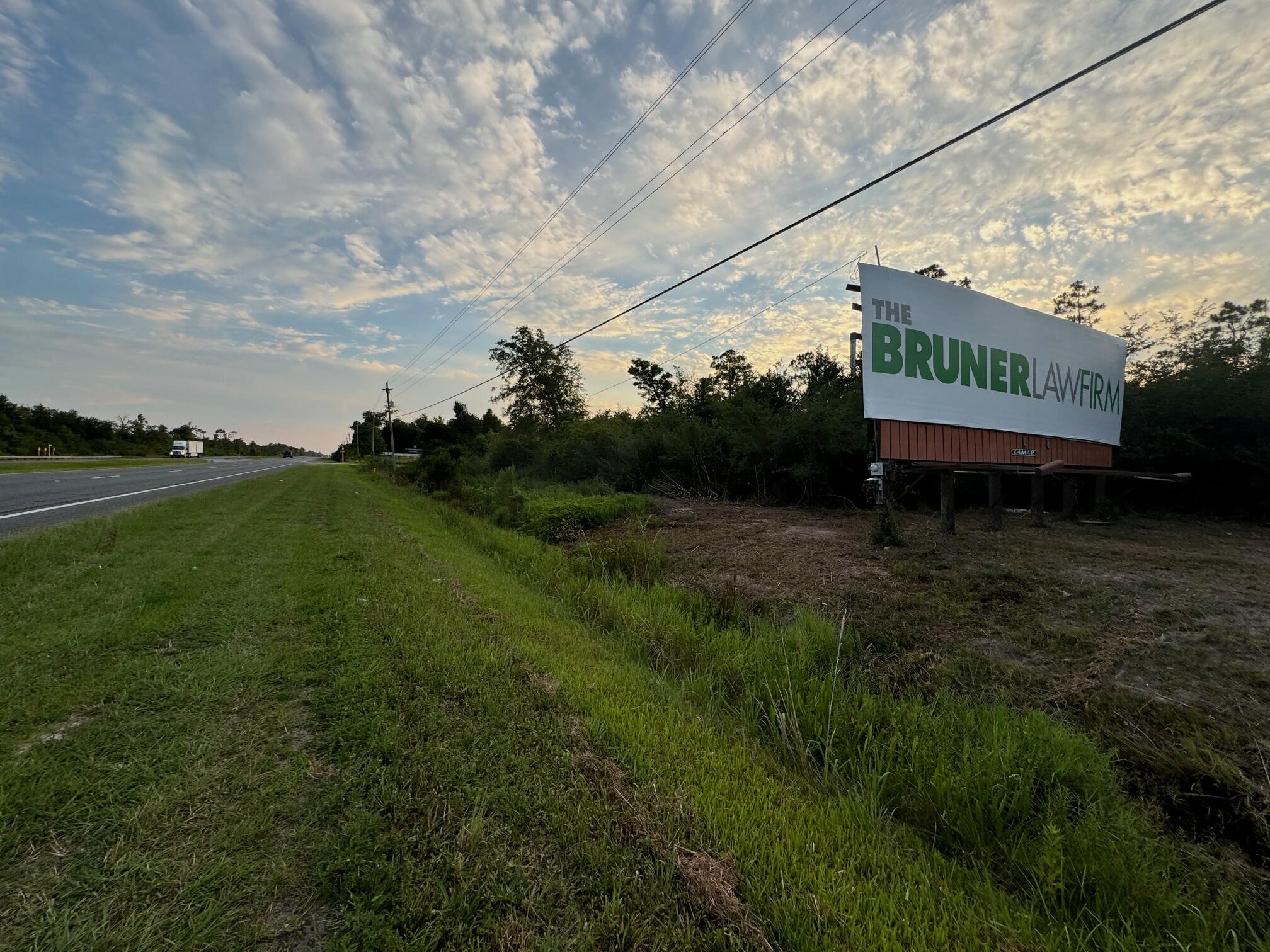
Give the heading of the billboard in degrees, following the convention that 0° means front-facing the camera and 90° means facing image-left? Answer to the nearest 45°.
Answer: approximately 315°

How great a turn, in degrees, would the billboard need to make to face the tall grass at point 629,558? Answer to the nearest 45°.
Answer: approximately 90° to its right

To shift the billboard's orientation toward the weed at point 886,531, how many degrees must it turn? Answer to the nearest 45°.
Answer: approximately 45° to its right

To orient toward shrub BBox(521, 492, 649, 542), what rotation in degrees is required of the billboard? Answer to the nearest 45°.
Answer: approximately 135° to its right
